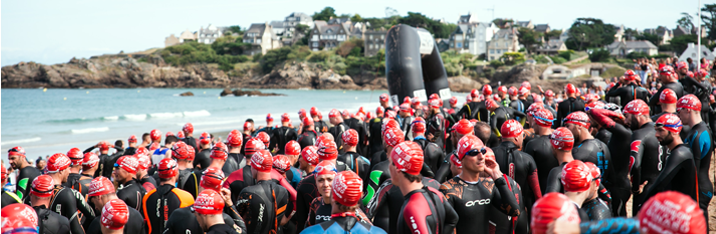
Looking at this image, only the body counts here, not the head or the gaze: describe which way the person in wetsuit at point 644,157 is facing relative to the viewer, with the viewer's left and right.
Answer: facing away from the viewer and to the left of the viewer

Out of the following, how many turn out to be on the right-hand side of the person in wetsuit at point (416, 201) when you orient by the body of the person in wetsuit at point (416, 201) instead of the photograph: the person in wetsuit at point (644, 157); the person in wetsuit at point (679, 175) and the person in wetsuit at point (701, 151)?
3

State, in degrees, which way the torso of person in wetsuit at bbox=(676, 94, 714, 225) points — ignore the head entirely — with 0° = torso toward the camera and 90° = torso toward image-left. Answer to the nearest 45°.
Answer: approximately 90°

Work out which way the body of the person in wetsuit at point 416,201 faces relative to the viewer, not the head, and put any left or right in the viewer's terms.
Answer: facing away from the viewer and to the left of the viewer

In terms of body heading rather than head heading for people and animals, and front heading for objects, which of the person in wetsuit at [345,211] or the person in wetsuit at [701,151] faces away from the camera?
the person in wetsuit at [345,211]

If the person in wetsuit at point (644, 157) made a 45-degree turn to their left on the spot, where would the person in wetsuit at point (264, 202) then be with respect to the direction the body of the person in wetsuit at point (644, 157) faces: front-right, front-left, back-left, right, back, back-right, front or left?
front-left

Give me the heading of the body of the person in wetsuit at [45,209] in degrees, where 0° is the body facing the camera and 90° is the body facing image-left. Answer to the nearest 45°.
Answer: approximately 135°

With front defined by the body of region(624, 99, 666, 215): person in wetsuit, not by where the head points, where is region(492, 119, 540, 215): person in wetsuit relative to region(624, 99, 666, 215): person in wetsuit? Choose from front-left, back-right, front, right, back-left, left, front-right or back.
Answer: left

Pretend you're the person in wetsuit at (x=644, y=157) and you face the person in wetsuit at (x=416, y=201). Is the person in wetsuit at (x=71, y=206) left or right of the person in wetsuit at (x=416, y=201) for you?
right

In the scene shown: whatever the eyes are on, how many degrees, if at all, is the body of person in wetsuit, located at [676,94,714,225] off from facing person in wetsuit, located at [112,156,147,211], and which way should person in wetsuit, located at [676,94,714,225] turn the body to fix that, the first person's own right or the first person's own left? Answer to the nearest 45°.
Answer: approximately 45° to the first person's own left

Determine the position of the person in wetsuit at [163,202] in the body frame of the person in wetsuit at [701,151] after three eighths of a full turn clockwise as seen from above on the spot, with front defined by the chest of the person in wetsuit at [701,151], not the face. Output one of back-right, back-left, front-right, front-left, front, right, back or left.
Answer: back

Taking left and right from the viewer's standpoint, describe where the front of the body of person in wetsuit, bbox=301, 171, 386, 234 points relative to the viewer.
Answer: facing away from the viewer

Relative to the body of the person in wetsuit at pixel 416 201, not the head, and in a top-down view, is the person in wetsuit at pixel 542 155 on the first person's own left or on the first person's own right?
on the first person's own right

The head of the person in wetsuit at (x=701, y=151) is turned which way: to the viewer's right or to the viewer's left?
to the viewer's left

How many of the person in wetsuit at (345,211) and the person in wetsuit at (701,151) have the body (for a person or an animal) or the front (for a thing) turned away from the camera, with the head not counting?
1

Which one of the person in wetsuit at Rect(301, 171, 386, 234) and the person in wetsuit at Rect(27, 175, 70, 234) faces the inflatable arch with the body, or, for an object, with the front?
the person in wetsuit at Rect(301, 171, 386, 234)

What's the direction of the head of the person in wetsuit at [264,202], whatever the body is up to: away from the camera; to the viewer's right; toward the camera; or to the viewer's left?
away from the camera
